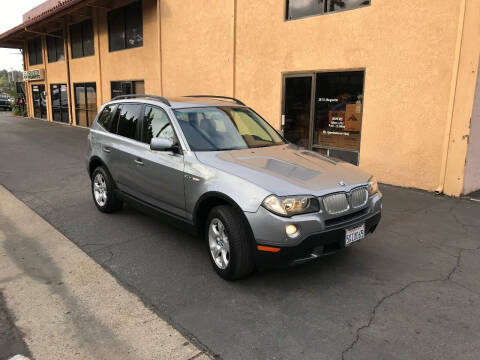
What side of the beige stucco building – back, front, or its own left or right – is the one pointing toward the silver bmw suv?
front

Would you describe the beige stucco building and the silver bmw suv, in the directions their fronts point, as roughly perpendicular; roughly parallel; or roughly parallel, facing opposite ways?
roughly perpendicular

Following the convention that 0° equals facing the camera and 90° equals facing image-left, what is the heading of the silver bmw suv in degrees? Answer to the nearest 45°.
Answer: approximately 315°

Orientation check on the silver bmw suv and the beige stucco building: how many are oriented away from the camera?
0

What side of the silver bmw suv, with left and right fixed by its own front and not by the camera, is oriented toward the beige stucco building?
left

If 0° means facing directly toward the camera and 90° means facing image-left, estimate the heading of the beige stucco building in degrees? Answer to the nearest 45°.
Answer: approximately 45°
